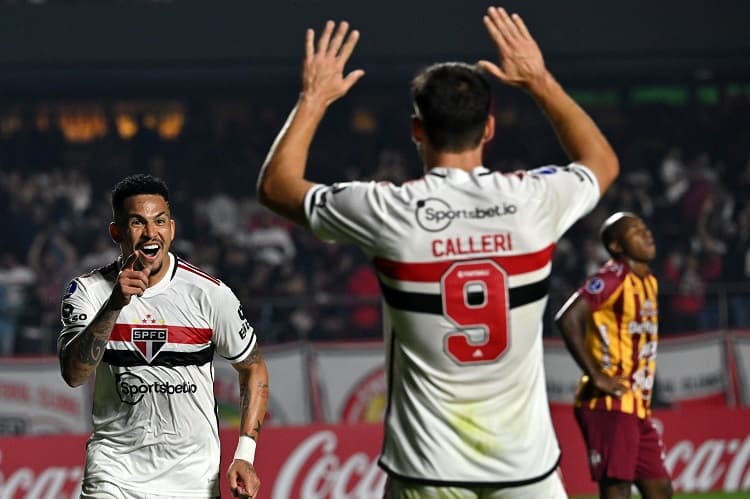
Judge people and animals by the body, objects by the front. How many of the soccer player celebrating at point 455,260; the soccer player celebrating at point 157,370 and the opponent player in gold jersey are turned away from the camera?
1

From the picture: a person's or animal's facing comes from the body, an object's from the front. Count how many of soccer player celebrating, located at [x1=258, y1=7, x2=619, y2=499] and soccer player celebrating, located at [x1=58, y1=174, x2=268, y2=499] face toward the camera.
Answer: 1

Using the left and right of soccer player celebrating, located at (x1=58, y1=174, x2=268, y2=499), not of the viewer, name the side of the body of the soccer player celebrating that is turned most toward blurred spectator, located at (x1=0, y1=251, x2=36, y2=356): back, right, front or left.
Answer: back

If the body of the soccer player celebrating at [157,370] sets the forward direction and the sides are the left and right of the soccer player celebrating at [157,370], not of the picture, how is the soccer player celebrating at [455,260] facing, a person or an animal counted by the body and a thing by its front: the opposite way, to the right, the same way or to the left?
the opposite way

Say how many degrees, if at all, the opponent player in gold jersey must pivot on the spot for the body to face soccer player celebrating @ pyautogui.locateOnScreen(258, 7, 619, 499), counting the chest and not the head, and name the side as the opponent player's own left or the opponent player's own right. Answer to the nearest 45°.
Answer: approximately 45° to the opponent player's own right

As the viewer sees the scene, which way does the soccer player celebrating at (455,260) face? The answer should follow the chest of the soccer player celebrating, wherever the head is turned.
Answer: away from the camera

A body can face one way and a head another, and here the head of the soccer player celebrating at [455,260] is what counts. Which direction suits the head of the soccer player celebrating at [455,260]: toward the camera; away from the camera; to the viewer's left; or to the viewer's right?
away from the camera
